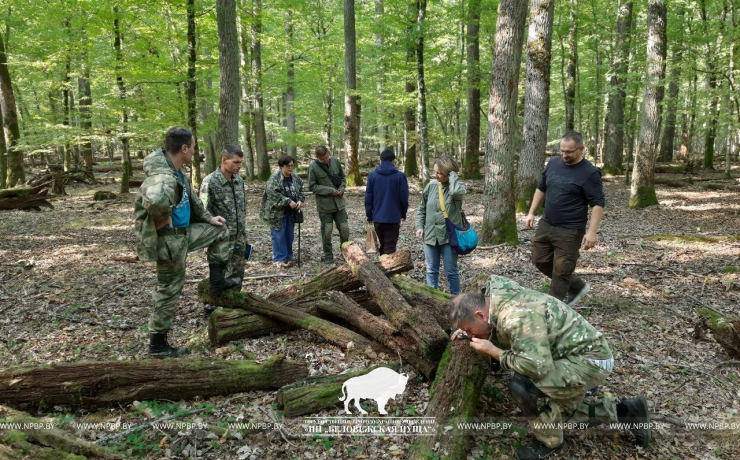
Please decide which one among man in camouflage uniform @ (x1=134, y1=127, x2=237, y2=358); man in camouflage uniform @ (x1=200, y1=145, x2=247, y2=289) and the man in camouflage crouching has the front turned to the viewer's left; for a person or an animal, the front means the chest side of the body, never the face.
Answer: the man in camouflage crouching

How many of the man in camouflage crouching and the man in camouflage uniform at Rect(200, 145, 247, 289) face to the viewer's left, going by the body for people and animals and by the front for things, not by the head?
1

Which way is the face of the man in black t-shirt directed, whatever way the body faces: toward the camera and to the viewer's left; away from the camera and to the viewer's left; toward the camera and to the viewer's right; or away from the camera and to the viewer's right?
toward the camera and to the viewer's left

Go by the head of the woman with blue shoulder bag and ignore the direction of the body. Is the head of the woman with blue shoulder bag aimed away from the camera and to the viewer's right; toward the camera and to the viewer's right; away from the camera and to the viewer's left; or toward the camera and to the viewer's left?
toward the camera and to the viewer's left

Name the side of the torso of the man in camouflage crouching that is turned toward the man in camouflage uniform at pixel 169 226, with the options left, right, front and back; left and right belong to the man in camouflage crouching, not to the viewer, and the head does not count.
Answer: front

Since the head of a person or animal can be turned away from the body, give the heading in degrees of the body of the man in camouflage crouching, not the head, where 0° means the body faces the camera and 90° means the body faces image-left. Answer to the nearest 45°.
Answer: approximately 90°

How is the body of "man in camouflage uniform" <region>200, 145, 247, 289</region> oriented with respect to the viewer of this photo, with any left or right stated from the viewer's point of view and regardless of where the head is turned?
facing the viewer and to the right of the viewer

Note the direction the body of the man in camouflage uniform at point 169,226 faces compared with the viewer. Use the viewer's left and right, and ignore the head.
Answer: facing to the right of the viewer

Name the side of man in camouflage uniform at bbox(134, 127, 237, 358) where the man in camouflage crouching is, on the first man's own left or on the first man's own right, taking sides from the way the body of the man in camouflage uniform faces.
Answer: on the first man's own right

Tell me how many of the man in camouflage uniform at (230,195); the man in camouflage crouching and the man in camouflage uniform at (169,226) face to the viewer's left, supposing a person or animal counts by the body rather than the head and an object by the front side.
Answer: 1

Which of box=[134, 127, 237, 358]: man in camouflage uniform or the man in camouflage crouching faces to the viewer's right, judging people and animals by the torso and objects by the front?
the man in camouflage uniform

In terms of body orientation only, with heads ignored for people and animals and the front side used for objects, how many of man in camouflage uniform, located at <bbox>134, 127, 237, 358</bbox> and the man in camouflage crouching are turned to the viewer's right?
1
